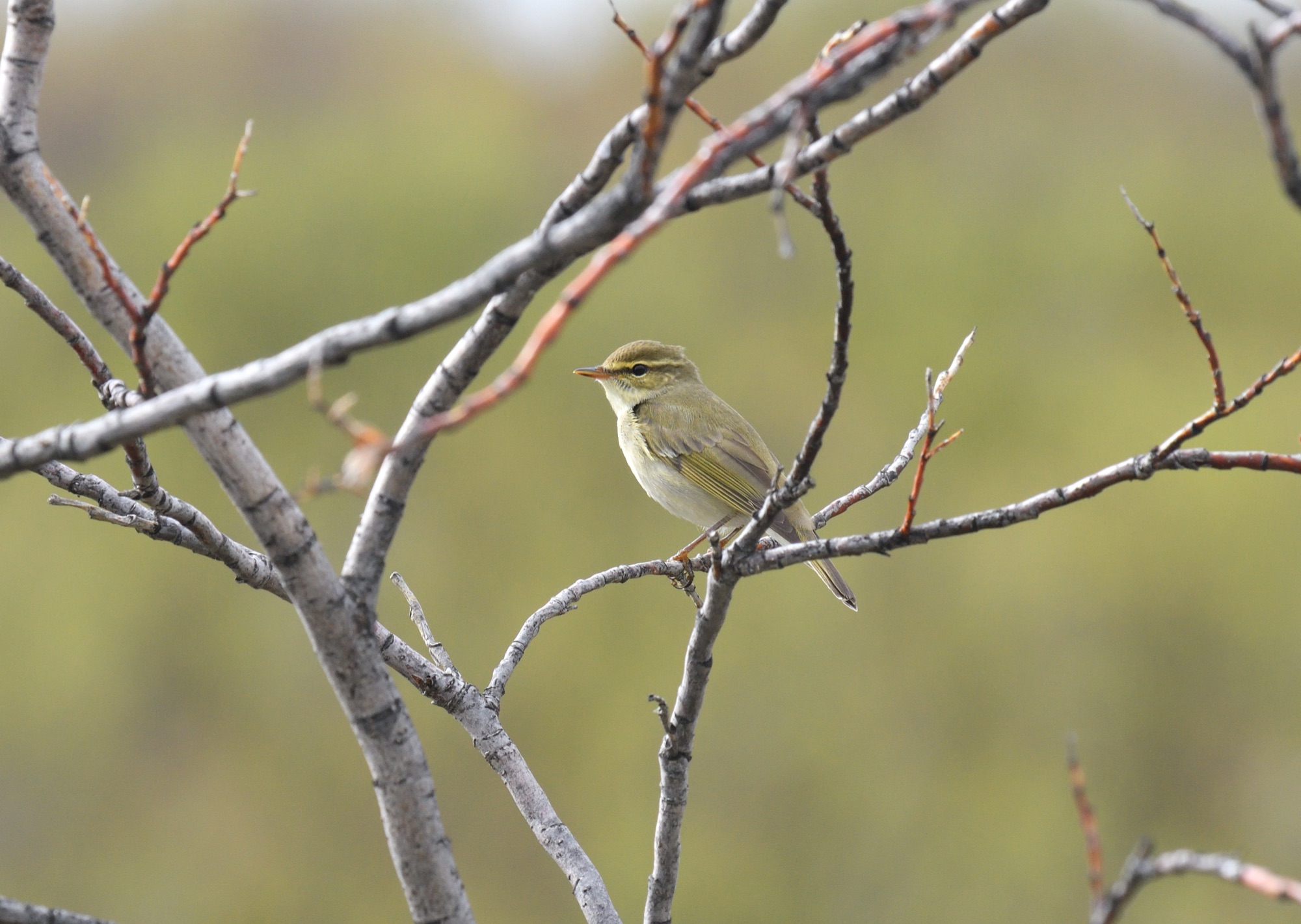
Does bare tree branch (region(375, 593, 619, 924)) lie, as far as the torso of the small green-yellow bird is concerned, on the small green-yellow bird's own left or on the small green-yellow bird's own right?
on the small green-yellow bird's own left

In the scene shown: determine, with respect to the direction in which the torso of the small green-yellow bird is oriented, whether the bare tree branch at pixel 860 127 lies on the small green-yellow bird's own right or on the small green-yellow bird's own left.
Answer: on the small green-yellow bird's own left

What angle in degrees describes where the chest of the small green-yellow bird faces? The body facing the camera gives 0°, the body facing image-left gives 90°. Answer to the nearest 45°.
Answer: approximately 90°
